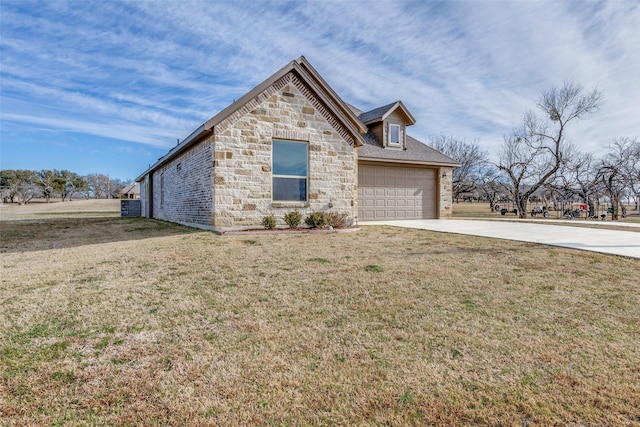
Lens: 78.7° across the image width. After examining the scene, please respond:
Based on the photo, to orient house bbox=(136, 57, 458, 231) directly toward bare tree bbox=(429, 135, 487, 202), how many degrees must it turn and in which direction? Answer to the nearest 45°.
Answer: approximately 90° to its left

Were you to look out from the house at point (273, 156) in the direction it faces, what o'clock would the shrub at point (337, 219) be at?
The shrub is roughly at 12 o'clock from the house.

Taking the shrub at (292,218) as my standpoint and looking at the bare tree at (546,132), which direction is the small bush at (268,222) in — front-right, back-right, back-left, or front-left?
back-left

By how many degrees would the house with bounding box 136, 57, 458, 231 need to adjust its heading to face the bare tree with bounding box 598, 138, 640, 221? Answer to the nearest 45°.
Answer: approximately 90° to its left

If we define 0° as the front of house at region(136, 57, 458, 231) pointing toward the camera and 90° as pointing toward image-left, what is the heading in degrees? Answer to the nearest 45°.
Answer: approximately 315°
